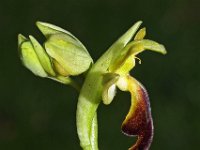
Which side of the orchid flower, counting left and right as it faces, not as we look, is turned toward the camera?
right
